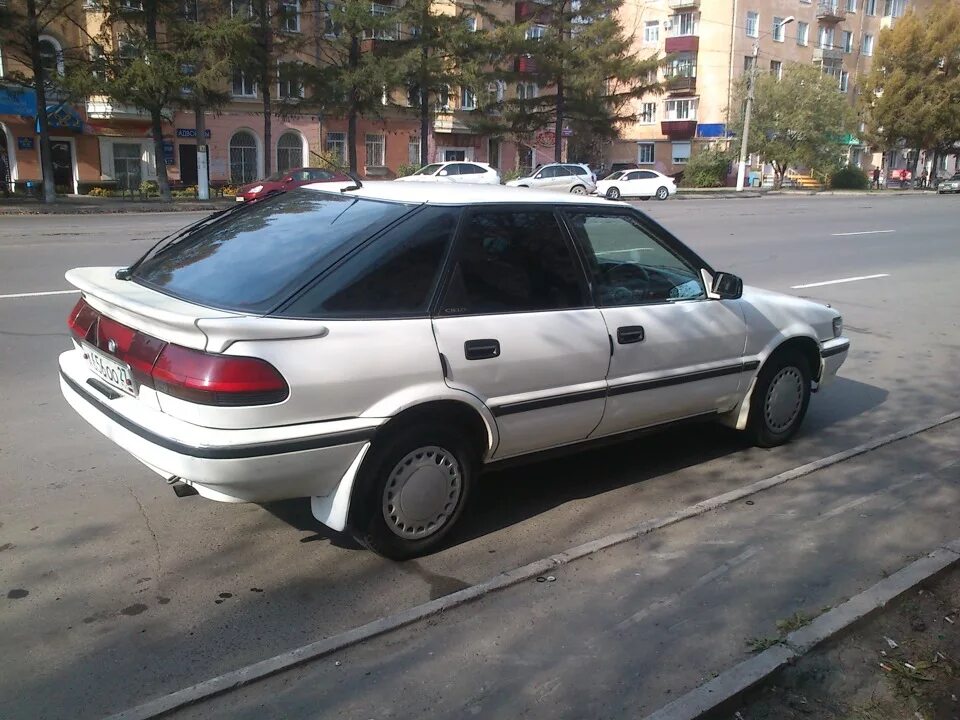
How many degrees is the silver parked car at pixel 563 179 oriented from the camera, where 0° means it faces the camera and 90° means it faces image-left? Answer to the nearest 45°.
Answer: approximately 90°

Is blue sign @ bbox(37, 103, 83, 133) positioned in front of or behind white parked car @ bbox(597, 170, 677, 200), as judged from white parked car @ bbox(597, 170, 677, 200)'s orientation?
in front

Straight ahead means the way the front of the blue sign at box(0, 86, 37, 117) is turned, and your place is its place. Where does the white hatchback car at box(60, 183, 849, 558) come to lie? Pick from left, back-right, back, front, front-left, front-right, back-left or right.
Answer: front

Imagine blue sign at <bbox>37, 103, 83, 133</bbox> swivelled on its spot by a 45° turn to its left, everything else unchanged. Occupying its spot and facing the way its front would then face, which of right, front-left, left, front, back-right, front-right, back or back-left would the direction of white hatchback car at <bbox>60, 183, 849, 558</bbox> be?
front-right

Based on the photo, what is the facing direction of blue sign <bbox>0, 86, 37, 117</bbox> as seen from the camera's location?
facing the viewer

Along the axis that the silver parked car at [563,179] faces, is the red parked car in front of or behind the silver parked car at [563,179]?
in front

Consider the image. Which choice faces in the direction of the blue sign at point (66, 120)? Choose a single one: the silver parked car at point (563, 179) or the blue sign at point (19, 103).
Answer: the silver parked car

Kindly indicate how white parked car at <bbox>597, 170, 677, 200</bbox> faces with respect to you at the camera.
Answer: facing to the left of the viewer

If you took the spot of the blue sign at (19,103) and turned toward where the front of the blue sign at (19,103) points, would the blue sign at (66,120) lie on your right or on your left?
on your left
